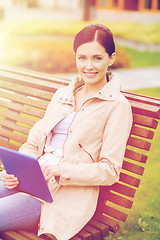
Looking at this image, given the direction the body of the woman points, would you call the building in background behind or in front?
behind

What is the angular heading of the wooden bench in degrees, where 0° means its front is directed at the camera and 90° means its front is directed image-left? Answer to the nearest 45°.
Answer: approximately 45°

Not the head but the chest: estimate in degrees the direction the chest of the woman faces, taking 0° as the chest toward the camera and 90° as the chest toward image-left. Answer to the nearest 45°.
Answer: approximately 45°

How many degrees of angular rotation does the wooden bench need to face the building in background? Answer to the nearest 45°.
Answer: approximately 135° to its right
